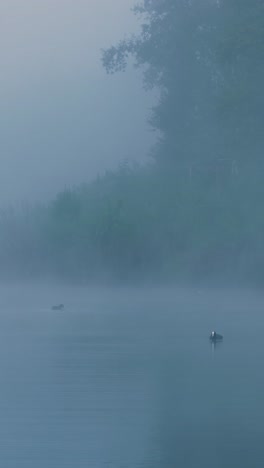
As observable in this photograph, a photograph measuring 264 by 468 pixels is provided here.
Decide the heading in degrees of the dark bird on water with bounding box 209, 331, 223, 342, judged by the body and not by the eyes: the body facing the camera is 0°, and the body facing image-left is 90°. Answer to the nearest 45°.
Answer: approximately 90°
